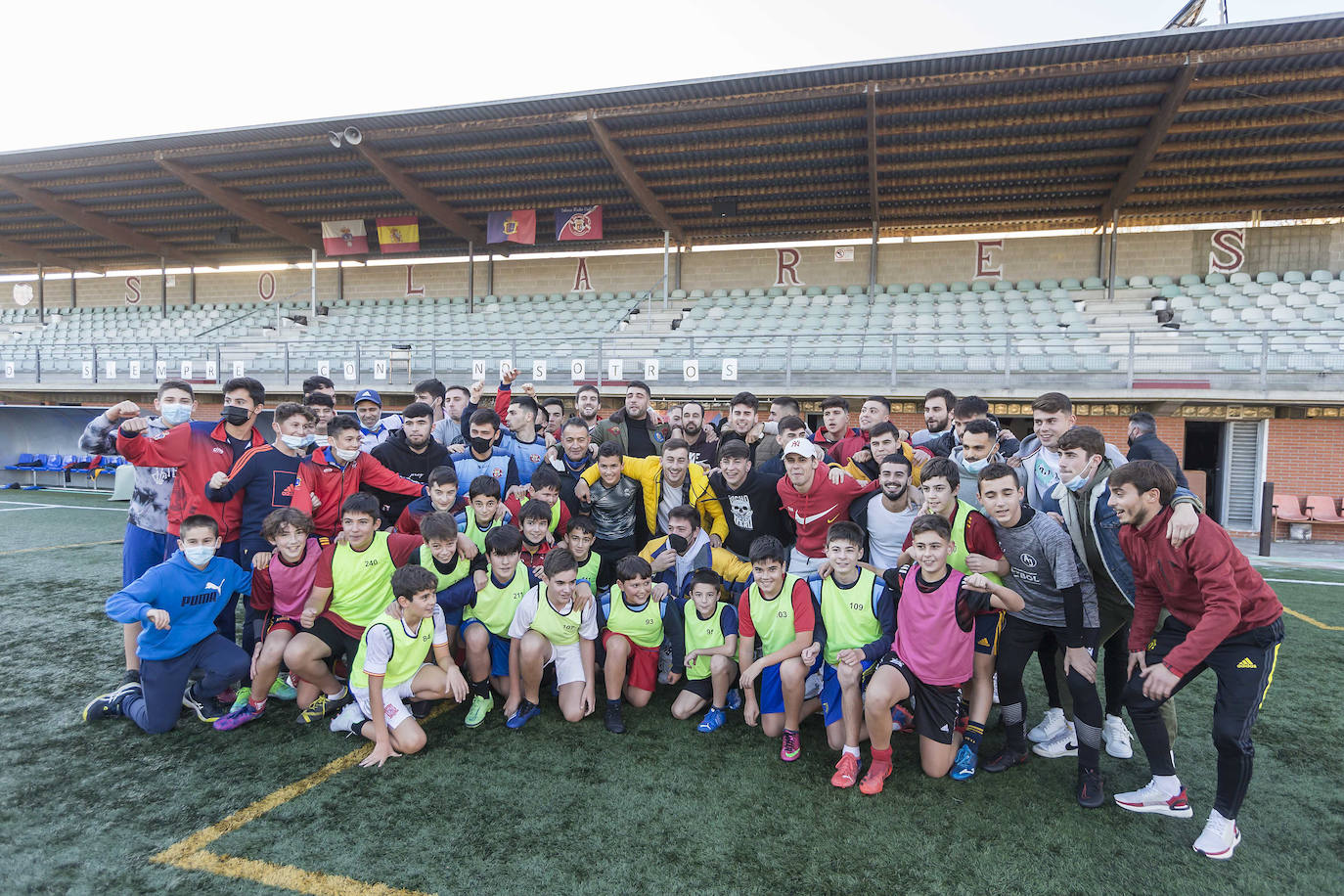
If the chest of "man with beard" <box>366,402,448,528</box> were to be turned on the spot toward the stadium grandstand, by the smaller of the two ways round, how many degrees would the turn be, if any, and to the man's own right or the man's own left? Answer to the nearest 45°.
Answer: approximately 135° to the man's own left

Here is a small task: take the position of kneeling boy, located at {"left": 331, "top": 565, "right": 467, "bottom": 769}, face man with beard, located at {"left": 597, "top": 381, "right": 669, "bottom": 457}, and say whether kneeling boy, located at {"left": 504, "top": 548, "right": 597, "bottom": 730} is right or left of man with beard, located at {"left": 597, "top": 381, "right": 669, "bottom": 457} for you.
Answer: right

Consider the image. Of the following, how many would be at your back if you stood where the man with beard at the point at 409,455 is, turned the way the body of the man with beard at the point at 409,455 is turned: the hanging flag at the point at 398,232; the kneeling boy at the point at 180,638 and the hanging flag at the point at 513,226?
2

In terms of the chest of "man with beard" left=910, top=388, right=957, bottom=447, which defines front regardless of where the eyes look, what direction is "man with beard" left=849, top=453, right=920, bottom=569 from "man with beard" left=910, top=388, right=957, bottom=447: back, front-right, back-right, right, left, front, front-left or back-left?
front-left

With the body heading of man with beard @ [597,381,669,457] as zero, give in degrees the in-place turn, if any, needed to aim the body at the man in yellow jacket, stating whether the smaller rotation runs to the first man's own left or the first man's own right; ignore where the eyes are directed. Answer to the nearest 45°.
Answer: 0° — they already face them

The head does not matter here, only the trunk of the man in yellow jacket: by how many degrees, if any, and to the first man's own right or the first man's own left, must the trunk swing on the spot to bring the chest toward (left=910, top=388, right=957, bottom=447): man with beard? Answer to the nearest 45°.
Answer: approximately 90° to the first man's own left

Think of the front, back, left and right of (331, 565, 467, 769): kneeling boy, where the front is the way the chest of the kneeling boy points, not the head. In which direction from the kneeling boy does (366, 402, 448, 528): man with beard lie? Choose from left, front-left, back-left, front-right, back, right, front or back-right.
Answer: back-left

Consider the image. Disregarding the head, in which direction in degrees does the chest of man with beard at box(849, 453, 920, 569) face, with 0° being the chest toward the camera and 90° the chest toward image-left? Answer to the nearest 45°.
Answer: approximately 0°

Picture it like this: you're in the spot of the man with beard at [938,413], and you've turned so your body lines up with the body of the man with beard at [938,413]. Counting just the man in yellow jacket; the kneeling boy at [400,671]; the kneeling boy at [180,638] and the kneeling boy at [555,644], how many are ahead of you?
4

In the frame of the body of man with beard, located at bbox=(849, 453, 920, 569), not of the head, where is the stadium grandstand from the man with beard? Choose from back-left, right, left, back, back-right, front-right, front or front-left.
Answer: back
